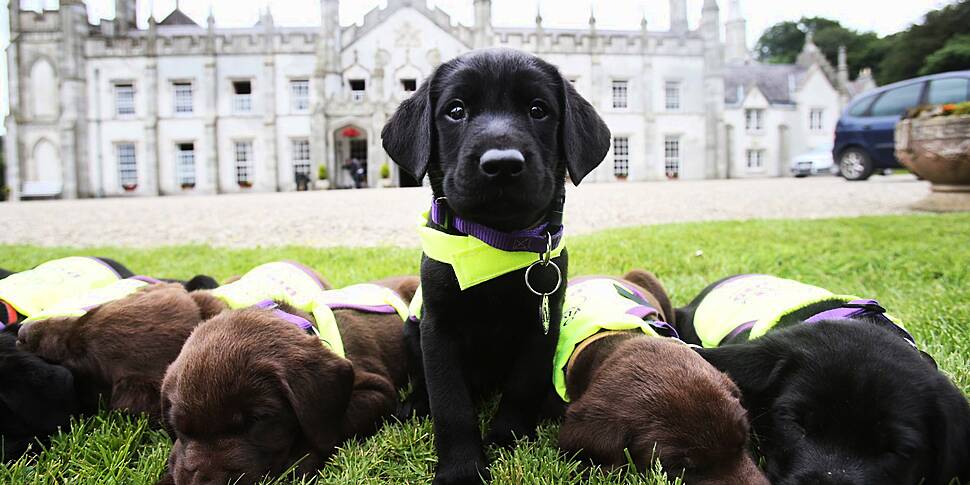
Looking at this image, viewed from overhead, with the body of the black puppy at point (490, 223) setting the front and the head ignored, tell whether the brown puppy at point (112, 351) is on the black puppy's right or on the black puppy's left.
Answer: on the black puppy's right

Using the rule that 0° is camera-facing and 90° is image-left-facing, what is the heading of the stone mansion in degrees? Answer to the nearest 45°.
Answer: approximately 0°

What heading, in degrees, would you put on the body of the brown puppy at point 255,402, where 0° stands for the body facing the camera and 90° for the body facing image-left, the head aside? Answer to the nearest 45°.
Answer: approximately 45°

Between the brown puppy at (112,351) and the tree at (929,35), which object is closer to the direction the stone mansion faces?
the brown puppy

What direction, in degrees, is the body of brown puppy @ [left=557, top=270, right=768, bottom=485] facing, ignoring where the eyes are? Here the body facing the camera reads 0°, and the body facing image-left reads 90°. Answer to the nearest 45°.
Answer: approximately 315°

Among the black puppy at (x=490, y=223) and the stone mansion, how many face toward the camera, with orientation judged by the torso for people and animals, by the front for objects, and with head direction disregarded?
2

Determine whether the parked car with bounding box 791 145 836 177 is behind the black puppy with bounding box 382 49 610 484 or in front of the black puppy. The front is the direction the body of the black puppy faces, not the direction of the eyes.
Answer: behind
